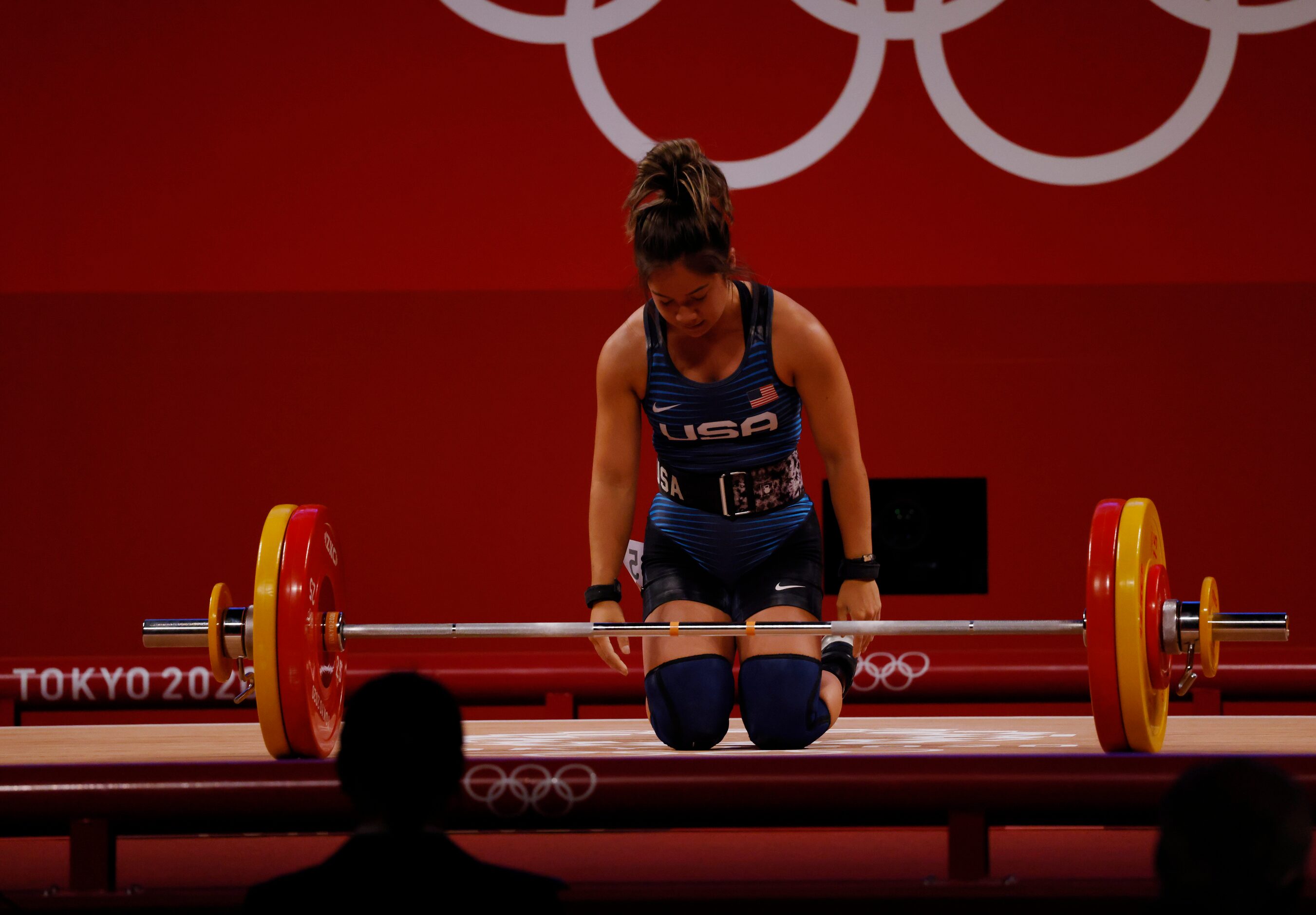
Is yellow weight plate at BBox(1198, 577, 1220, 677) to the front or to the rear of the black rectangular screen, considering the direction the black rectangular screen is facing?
to the front

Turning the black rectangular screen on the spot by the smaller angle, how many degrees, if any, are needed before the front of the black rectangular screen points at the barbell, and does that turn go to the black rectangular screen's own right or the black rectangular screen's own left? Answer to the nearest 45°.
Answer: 0° — it already faces it

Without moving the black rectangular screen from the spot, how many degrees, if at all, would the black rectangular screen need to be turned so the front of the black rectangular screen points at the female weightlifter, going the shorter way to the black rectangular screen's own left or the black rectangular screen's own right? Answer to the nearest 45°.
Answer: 0° — it already faces them

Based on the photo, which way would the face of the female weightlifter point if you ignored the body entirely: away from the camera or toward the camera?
toward the camera

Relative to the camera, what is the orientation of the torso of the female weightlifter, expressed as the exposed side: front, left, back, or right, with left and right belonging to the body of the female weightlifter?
front

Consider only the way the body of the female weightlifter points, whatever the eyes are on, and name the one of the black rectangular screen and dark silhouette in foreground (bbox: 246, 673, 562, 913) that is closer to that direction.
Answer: the dark silhouette in foreground

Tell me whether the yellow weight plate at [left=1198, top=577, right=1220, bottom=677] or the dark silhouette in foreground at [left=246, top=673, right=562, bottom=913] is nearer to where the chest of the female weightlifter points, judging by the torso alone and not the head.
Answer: the dark silhouette in foreground

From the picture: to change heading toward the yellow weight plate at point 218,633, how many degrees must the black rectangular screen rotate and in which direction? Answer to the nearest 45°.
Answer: approximately 45° to its right

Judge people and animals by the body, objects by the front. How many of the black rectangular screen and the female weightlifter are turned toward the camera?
2

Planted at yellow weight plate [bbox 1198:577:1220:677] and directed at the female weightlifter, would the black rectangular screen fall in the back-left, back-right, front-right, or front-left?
front-right

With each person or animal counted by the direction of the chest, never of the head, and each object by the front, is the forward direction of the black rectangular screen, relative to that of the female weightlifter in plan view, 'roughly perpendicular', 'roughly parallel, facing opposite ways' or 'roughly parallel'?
roughly parallel

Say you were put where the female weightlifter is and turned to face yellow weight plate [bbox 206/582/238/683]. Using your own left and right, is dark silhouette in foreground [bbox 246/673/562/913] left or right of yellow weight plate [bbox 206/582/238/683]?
left

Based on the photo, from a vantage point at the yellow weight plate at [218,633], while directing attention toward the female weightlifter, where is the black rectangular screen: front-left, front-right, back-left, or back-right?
front-left
